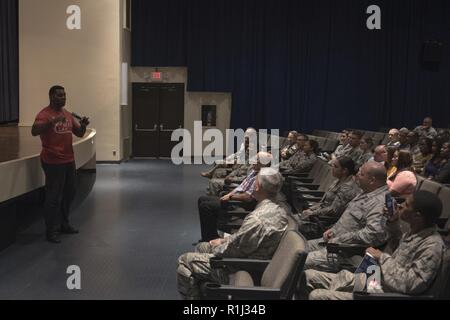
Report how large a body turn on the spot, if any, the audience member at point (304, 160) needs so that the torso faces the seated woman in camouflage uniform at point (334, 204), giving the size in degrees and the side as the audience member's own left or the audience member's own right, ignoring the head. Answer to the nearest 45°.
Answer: approximately 90° to the audience member's own left

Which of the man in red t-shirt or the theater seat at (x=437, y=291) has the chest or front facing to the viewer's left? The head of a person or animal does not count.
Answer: the theater seat

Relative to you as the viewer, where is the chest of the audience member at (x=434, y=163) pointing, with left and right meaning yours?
facing to the left of the viewer

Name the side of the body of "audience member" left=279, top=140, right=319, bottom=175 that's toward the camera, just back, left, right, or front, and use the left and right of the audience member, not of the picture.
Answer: left

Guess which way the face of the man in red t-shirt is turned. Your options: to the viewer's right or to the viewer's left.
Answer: to the viewer's right

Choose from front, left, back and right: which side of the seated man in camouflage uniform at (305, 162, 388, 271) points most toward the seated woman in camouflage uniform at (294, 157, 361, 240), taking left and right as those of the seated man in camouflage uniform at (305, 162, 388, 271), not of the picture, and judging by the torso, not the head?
right

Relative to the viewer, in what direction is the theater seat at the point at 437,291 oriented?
to the viewer's left

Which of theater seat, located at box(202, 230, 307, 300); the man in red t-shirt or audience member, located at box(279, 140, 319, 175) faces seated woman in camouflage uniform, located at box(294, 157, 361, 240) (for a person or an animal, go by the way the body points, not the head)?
the man in red t-shirt

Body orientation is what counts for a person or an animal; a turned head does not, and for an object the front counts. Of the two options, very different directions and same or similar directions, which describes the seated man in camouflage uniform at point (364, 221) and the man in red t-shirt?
very different directions

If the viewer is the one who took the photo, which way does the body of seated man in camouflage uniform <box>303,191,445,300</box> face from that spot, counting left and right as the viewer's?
facing to the left of the viewer

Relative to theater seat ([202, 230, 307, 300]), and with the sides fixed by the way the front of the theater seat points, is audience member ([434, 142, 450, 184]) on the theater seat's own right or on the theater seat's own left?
on the theater seat's own right
